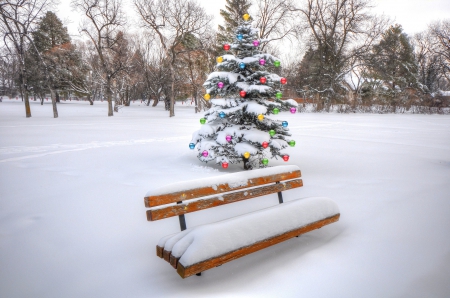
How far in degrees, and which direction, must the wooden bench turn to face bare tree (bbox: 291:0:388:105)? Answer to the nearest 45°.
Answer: approximately 135° to its left

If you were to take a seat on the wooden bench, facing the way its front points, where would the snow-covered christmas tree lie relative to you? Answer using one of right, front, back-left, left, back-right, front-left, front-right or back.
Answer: back-left

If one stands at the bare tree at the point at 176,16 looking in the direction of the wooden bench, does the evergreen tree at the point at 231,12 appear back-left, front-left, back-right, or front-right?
back-left

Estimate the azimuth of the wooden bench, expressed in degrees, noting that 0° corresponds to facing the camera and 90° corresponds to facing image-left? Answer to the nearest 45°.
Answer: approximately 315°

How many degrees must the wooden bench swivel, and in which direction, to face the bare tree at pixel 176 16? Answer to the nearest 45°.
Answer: approximately 135° to its left

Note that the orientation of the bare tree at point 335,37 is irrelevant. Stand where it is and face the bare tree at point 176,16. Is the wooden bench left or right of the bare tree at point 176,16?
left

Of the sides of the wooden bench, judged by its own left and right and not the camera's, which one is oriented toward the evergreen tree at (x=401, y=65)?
left

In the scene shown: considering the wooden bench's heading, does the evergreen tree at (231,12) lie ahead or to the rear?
to the rear
